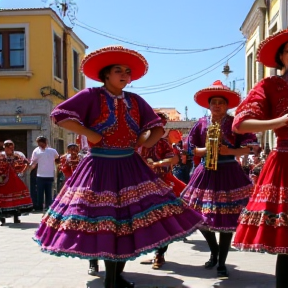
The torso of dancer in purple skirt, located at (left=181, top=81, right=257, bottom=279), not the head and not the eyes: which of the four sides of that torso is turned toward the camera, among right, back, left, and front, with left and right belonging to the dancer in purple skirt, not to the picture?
front

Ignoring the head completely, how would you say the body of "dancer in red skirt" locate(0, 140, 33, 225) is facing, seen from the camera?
toward the camera

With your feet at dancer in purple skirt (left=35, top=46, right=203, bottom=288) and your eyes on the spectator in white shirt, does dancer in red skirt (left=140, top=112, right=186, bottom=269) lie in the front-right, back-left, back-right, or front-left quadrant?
front-right

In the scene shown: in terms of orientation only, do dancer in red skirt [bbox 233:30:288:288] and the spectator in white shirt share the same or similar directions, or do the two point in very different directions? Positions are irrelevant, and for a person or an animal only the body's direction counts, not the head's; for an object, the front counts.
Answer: very different directions

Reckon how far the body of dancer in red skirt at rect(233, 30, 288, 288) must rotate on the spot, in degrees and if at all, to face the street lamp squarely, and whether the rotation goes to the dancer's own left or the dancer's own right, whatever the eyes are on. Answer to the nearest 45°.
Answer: approximately 135° to the dancer's own left
